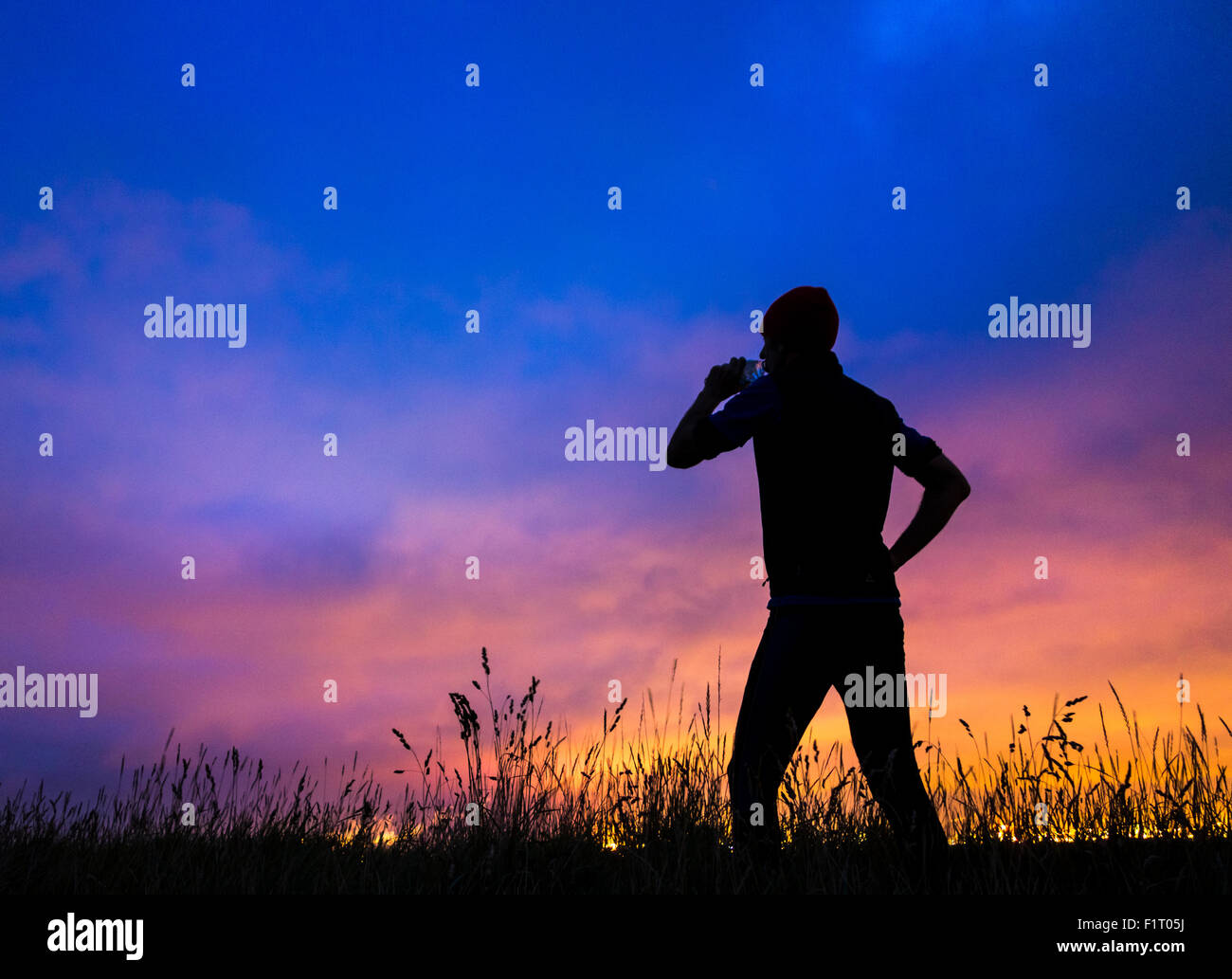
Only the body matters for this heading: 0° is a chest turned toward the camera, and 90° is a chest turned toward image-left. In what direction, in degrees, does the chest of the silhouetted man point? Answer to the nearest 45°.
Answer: approximately 135°
